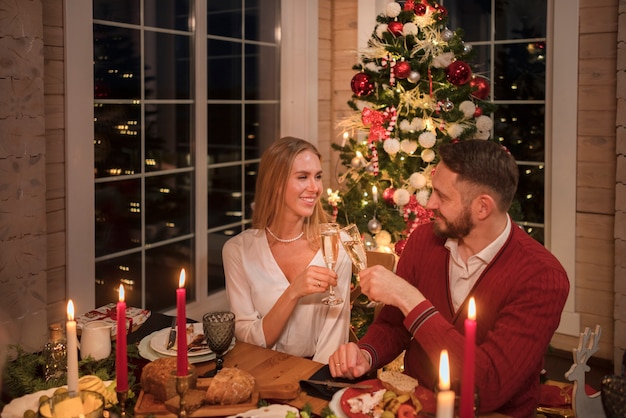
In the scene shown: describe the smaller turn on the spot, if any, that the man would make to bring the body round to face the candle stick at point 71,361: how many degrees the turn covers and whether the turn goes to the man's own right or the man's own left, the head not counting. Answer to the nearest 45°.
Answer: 0° — they already face it

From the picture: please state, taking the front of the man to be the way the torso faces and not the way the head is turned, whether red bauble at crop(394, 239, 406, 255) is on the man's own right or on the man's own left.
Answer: on the man's own right

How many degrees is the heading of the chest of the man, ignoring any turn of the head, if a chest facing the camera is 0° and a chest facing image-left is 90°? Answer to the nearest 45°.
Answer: approximately 45°

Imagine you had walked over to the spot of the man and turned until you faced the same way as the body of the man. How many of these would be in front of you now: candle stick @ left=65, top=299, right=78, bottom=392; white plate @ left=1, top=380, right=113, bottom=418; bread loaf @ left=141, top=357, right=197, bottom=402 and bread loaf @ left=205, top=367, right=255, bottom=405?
4

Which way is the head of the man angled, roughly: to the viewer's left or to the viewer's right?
to the viewer's left

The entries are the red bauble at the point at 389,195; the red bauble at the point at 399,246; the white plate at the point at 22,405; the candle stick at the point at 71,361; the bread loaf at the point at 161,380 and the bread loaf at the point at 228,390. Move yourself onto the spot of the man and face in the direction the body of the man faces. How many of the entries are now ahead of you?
4

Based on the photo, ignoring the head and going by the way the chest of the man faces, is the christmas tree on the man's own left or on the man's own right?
on the man's own right

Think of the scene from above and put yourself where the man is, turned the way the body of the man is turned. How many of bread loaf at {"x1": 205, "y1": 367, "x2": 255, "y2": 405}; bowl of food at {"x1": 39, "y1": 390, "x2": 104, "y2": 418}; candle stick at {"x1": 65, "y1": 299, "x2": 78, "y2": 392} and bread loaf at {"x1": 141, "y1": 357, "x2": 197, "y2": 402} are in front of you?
4

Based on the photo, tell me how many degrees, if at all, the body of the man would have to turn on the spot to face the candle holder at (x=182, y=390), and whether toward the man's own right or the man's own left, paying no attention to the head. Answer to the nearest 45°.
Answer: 0° — they already face it

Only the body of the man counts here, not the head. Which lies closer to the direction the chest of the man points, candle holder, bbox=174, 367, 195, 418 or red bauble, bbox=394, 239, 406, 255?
the candle holder
